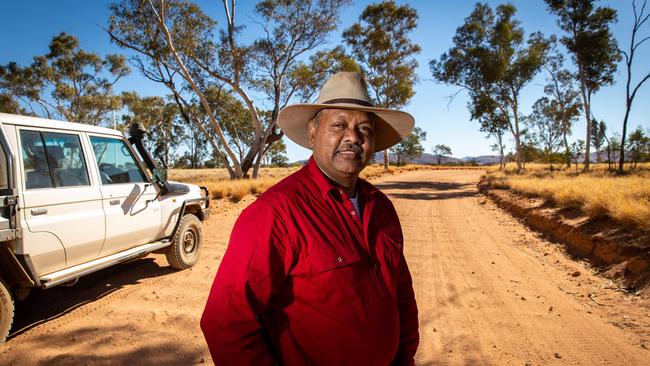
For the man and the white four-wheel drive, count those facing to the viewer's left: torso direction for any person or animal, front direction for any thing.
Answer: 0

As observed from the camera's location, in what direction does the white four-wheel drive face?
facing away from the viewer and to the right of the viewer

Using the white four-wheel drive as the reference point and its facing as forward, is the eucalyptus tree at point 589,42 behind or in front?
in front

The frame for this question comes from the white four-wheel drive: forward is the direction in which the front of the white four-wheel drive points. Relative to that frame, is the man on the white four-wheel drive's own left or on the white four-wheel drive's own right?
on the white four-wheel drive's own right

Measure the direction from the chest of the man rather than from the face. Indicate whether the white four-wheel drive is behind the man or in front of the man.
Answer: behind

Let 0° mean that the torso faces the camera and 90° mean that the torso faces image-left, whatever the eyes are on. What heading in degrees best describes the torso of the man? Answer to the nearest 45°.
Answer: approximately 315°

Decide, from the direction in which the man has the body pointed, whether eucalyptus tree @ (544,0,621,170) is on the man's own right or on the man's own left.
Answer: on the man's own left
